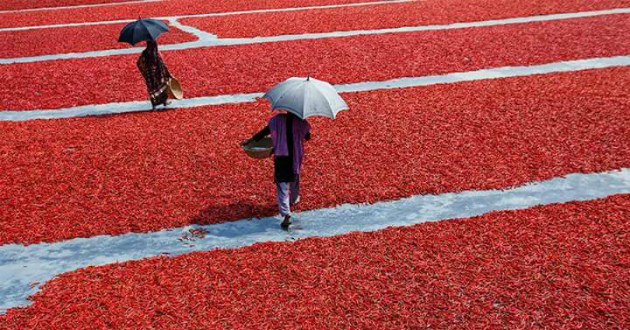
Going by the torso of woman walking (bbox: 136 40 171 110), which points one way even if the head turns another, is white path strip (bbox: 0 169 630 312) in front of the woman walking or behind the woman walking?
behind

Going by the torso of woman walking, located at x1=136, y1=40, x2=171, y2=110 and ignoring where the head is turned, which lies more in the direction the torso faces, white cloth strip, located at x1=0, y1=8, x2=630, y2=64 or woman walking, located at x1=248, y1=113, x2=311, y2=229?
the white cloth strip

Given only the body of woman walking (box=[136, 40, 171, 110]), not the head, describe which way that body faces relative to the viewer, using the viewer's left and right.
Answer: facing away from the viewer

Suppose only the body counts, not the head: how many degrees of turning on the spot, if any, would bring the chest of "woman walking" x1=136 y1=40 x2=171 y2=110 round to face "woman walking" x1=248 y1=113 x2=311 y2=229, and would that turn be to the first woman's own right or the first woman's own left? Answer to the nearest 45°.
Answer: approximately 180°
